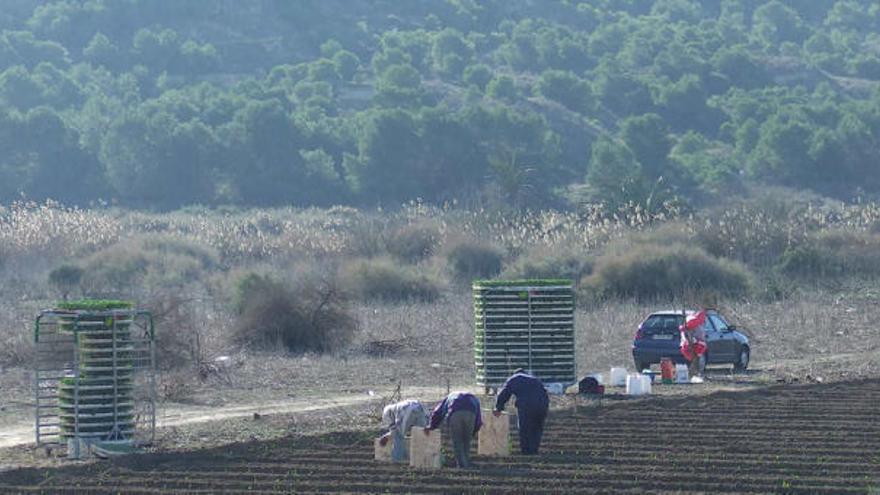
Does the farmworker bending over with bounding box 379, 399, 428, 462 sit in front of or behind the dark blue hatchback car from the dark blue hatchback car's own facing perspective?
behind

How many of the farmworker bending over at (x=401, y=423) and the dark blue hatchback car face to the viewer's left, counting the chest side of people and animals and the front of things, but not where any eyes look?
1

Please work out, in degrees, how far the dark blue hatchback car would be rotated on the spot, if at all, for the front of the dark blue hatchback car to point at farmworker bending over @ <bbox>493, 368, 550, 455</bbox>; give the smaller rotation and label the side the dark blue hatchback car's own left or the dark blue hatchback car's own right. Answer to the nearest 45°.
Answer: approximately 135° to the dark blue hatchback car's own right

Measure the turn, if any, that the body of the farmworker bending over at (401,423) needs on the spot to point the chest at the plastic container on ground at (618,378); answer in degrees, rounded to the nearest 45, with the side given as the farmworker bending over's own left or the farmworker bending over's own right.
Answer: approximately 135° to the farmworker bending over's own right

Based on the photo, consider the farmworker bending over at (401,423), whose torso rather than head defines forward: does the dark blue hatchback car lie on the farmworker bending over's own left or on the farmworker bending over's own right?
on the farmworker bending over's own right

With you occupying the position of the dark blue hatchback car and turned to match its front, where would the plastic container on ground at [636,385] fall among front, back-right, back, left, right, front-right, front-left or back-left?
back-right

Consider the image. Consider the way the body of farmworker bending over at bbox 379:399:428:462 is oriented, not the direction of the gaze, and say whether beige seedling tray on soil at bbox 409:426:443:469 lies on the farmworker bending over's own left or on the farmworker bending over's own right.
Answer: on the farmworker bending over's own left

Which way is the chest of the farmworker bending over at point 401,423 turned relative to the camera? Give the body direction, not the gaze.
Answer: to the viewer's left

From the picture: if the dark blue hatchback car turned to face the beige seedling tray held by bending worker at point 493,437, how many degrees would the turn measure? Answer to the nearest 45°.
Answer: approximately 135° to its right

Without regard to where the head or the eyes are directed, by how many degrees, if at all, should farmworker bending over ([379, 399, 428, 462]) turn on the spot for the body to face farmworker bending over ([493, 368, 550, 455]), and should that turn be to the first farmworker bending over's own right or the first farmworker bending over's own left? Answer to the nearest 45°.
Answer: approximately 180°

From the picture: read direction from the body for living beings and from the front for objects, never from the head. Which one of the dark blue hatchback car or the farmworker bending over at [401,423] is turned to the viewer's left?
the farmworker bending over

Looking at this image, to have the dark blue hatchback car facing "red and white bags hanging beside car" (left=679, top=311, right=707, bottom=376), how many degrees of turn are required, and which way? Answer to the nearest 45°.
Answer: approximately 90° to its right

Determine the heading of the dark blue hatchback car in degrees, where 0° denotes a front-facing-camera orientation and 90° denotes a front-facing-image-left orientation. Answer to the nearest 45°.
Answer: approximately 225°
